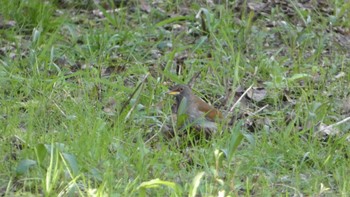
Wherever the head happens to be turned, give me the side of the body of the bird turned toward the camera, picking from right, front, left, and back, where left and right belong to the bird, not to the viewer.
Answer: left
